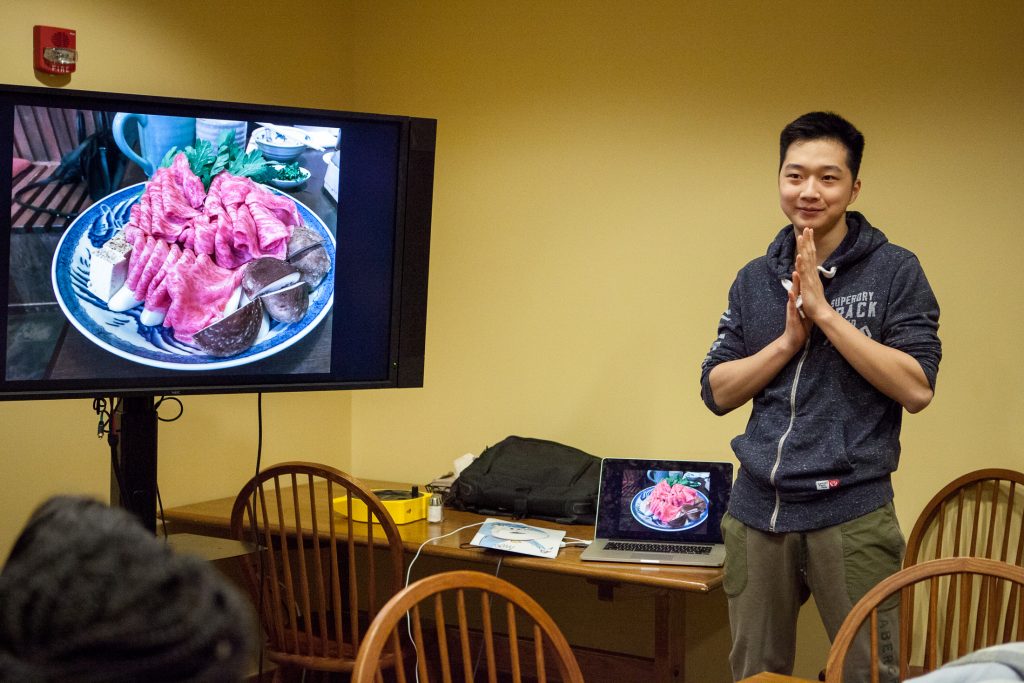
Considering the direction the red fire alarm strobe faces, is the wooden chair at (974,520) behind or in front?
in front

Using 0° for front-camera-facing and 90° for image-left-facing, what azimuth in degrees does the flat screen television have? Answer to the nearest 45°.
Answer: approximately 315°

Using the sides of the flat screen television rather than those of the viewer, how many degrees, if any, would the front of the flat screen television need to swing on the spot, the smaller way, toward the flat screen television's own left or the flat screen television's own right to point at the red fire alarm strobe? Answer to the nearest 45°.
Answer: approximately 180°

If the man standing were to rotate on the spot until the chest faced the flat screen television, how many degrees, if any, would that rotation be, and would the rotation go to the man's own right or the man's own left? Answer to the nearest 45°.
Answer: approximately 45° to the man's own right

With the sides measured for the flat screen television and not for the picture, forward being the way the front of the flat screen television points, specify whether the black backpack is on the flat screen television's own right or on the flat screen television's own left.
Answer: on the flat screen television's own left

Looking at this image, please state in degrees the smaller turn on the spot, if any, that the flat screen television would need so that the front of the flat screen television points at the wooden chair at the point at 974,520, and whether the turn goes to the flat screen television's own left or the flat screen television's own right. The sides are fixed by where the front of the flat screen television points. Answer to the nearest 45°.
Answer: approximately 45° to the flat screen television's own left

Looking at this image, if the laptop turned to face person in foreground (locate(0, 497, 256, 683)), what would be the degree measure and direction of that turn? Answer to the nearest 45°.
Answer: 0° — it already faces them

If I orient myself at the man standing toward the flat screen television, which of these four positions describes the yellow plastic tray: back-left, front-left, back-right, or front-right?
front-right

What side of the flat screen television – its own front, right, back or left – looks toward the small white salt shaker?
left

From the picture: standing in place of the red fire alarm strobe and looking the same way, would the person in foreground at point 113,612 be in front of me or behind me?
in front

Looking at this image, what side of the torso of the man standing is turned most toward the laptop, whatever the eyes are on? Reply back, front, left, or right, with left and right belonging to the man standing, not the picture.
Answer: right

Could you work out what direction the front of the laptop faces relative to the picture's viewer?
facing the viewer

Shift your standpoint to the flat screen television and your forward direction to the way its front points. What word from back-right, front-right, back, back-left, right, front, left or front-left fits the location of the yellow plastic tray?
left

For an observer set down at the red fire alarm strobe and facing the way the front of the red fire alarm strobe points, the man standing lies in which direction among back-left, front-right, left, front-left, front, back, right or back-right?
front

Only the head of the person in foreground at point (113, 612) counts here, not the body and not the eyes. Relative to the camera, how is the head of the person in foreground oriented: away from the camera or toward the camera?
away from the camera

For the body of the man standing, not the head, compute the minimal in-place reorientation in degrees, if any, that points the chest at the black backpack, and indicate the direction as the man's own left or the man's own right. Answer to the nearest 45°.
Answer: approximately 90° to the man's own right
